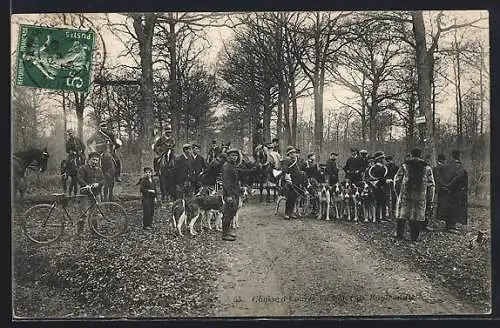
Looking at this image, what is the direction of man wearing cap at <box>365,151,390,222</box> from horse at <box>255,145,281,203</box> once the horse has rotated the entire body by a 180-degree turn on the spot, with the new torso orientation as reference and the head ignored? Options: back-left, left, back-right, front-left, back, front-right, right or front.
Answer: back-right

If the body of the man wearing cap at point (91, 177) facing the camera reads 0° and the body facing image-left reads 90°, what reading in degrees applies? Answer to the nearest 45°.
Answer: approximately 0°

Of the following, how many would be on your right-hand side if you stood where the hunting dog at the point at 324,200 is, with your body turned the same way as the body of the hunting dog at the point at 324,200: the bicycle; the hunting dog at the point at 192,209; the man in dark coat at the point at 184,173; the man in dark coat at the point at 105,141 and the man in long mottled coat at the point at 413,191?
4

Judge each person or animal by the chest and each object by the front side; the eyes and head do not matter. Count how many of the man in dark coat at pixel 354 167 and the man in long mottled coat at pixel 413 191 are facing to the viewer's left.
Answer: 0

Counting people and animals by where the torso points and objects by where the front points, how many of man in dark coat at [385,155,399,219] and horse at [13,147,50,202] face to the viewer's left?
1

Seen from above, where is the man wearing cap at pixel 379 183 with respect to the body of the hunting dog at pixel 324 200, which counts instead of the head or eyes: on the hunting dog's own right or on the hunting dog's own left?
on the hunting dog's own left
